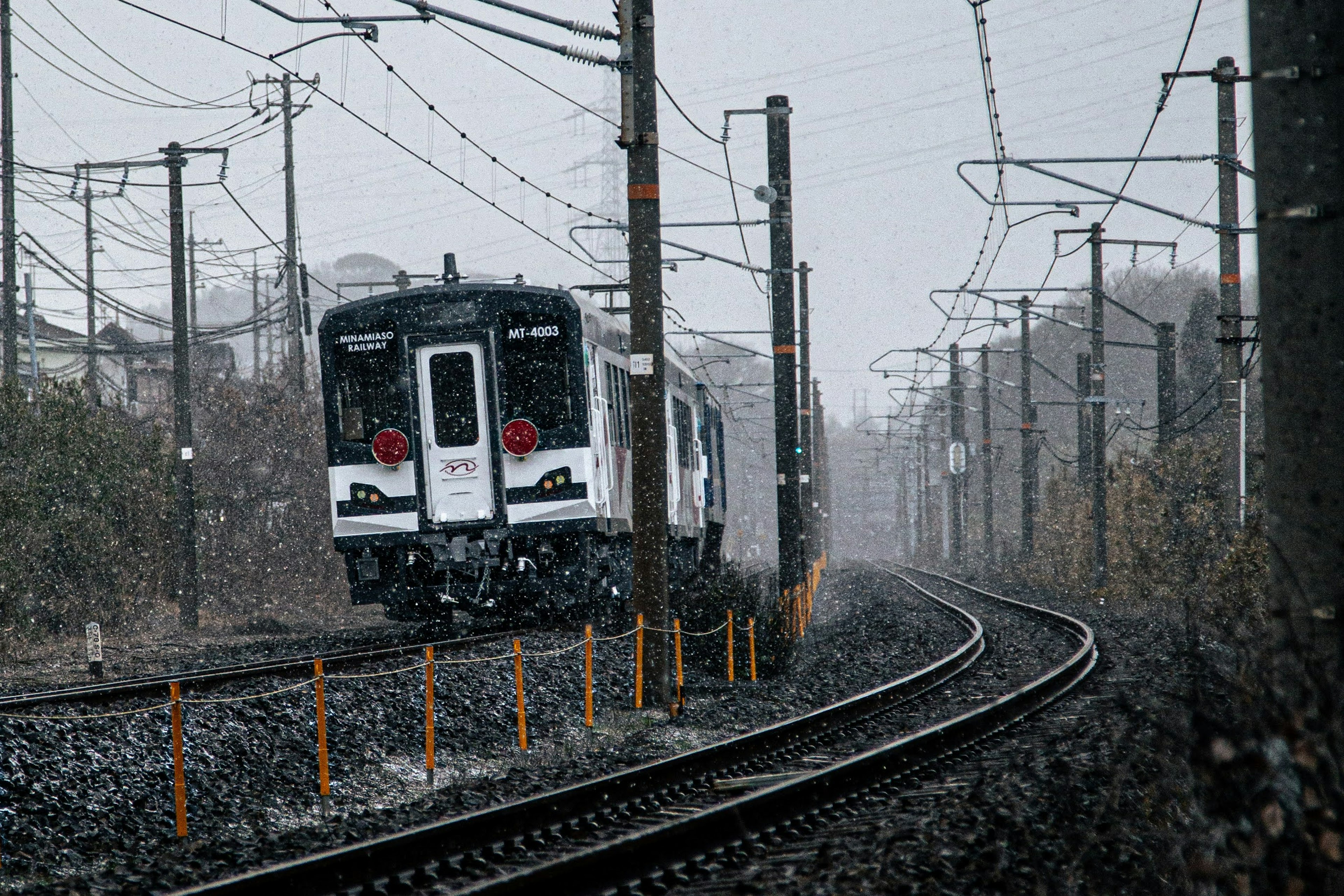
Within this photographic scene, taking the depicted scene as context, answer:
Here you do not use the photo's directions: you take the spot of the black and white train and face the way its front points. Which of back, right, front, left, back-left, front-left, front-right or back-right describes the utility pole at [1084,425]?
back-left

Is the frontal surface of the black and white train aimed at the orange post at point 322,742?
yes

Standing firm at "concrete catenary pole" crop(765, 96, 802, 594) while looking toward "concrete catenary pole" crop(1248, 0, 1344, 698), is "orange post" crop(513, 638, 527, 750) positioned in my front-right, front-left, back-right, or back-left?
front-right

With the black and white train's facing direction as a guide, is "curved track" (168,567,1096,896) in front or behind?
in front

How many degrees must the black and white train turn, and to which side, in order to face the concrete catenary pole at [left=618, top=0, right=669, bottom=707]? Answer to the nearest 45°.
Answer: approximately 45° to its left

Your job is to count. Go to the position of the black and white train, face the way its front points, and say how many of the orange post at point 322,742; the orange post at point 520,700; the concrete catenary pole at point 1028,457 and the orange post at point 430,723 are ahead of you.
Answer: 3

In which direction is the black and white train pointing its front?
toward the camera

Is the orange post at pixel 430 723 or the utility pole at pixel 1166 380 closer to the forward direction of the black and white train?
the orange post

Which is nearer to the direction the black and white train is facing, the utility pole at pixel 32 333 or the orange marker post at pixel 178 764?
the orange marker post
